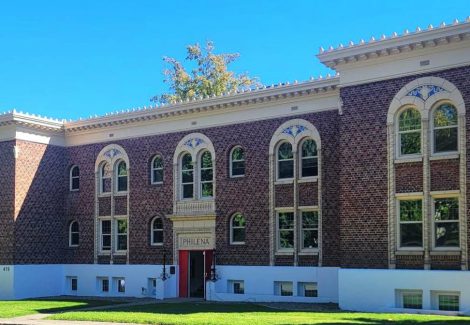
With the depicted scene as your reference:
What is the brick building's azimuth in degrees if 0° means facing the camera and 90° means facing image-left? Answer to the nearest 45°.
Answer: approximately 45°
